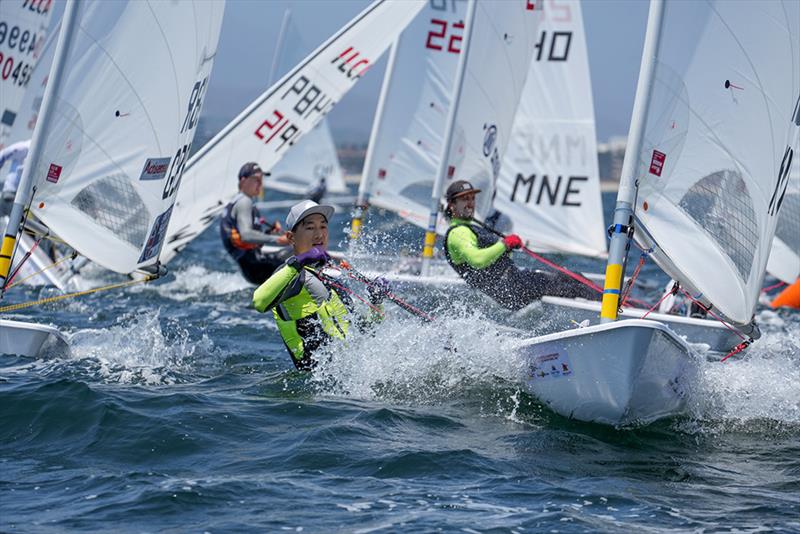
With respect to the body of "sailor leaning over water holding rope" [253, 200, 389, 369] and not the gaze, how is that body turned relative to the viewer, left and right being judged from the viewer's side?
facing the viewer and to the right of the viewer

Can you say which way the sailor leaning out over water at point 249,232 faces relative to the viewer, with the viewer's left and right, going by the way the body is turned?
facing to the right of the viewer

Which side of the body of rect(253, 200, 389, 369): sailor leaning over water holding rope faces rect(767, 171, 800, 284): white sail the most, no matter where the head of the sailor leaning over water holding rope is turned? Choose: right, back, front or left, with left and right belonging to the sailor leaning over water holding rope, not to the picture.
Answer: left

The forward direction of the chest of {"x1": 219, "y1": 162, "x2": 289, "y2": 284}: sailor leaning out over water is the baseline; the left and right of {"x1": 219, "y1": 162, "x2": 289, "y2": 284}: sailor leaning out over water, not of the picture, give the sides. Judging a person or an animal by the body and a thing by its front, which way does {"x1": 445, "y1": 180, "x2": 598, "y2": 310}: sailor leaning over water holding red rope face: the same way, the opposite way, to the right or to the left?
the same way

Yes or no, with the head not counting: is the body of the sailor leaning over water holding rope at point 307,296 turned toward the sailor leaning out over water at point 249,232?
no

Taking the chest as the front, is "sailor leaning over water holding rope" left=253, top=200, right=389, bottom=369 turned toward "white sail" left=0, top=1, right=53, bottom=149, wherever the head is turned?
no
